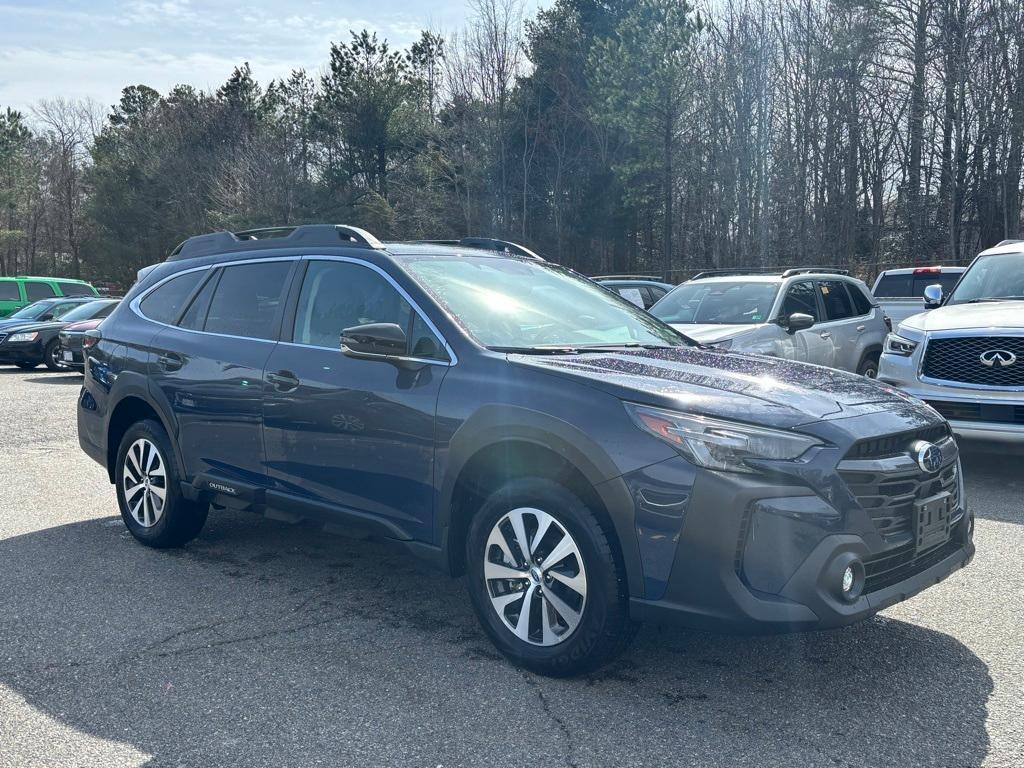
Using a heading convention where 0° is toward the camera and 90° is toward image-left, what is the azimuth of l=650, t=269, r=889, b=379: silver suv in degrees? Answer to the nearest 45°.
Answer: approximately 45°

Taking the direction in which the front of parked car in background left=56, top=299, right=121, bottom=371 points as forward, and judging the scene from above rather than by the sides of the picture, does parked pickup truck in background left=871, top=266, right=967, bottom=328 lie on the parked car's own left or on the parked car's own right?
on the parked car's own left

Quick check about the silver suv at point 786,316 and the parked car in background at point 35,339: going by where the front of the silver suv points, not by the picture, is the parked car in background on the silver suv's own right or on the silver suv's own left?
on the silver suv's own right

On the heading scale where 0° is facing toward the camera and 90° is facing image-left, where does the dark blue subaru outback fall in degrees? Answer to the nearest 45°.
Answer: approximately 315°

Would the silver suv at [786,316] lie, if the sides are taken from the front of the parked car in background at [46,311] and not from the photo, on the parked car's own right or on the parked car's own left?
on the parked car's own left

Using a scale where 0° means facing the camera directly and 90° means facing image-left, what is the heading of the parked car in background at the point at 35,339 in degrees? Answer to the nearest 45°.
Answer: approximately 45°

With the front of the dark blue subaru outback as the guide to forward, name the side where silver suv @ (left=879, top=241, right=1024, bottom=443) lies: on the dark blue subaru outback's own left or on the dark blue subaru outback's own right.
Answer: on the dark blue subaru outback's own left

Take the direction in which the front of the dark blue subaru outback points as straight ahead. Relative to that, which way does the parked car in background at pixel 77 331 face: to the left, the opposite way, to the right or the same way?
to the right

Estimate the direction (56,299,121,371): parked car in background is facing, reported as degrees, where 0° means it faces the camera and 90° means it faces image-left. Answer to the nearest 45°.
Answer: approximately 45°

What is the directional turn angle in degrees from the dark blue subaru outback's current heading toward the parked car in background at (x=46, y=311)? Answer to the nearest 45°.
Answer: approximately 180°

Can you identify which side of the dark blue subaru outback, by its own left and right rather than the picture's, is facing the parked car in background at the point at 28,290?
back
